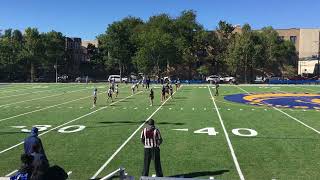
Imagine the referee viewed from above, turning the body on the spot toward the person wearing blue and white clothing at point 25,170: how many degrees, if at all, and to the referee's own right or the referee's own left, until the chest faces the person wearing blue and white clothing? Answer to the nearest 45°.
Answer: approximately 135° to the referee's own left

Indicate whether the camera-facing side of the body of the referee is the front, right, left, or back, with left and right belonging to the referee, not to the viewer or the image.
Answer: back
